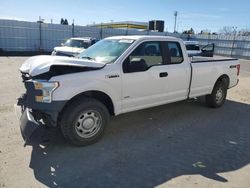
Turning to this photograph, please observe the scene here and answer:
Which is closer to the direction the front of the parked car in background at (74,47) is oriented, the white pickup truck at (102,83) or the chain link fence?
the white pickup truck

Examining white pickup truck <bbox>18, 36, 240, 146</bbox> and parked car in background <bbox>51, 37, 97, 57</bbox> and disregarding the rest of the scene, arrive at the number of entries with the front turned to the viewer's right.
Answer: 0

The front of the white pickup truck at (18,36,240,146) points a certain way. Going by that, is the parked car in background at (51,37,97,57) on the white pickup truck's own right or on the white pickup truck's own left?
on the white pickup truck's own right

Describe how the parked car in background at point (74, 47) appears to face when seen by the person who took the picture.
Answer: facing the viewer and to the left of the viewer
